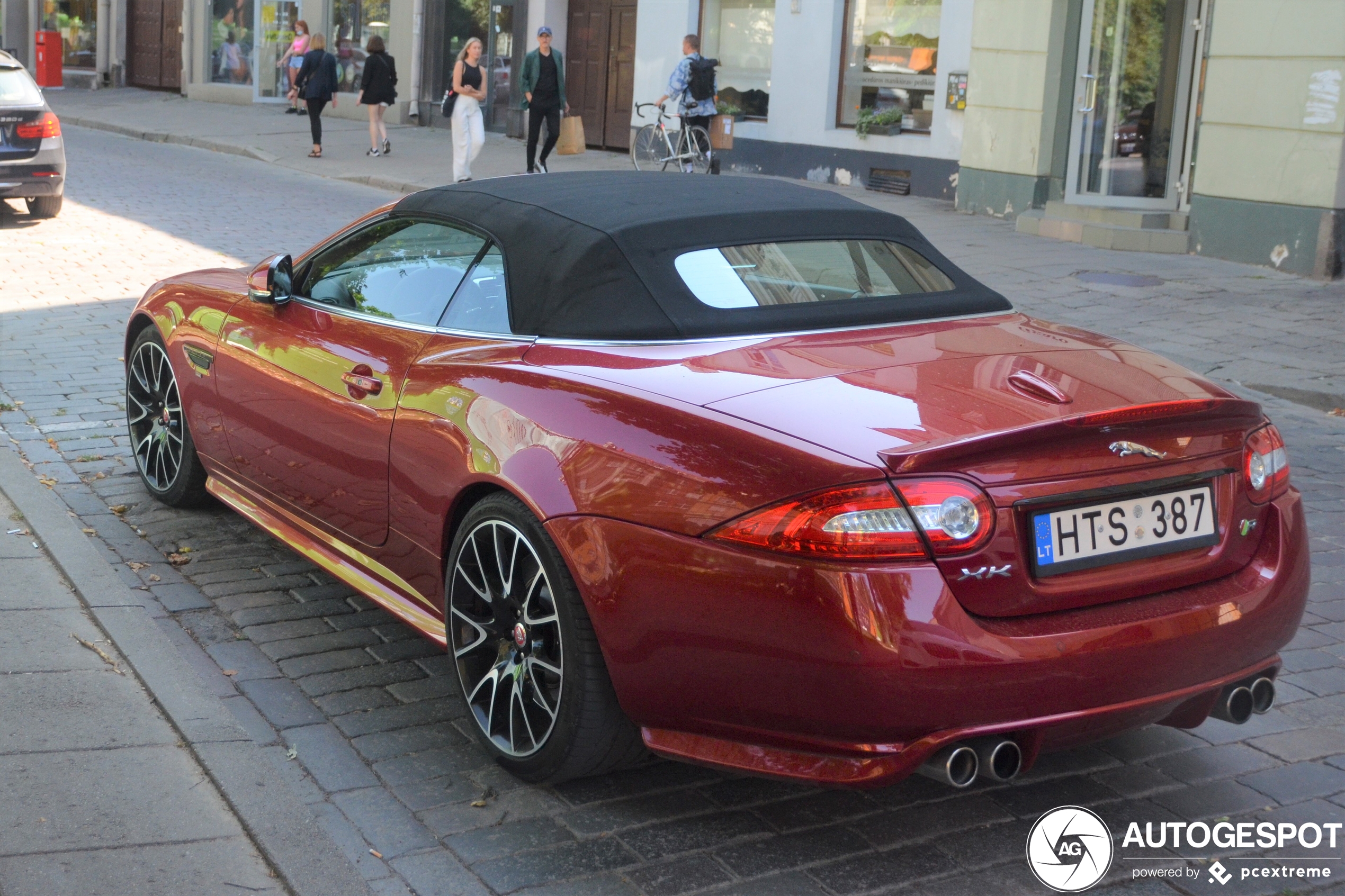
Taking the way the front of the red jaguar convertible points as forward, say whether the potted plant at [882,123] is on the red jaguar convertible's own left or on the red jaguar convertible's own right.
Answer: on the red jaguar convertible's own right

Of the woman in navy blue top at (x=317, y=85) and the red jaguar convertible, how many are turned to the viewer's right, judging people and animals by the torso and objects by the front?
0

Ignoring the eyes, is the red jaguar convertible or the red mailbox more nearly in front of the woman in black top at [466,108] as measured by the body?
the red jaguar convertible

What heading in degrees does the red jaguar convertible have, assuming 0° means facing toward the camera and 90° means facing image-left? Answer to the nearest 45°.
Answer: approximately 135°

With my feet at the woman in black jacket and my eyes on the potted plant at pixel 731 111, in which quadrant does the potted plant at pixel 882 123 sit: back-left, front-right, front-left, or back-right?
front-right

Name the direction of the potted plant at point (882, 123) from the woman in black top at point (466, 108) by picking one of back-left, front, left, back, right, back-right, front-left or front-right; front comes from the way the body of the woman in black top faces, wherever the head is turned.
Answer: front-left

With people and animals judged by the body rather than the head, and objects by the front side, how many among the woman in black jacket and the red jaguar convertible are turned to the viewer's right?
0

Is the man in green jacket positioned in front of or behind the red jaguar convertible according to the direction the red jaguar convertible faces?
in front

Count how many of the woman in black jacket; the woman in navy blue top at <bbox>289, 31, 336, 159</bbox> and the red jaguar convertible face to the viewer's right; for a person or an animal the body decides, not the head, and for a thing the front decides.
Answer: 0

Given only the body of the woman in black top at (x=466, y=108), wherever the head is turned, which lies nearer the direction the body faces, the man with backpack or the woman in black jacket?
the man with backpack

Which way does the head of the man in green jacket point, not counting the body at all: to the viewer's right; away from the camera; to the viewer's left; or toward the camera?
toward the camera
